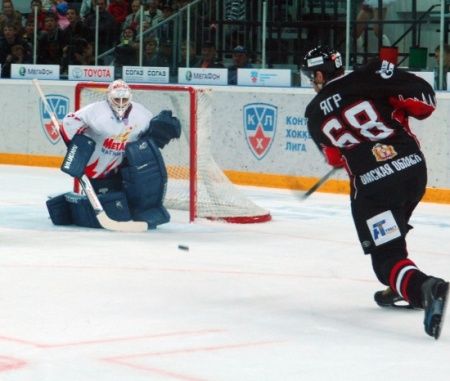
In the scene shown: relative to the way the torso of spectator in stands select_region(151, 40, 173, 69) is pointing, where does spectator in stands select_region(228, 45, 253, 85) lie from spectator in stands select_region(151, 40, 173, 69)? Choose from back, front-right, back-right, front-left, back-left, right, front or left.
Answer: front-left

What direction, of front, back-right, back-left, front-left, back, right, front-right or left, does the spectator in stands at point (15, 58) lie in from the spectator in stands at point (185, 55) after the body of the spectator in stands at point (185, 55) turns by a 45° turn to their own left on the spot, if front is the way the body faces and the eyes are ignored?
back

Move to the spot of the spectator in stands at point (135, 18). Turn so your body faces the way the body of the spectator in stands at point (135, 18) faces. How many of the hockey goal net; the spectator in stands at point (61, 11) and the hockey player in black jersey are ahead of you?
2

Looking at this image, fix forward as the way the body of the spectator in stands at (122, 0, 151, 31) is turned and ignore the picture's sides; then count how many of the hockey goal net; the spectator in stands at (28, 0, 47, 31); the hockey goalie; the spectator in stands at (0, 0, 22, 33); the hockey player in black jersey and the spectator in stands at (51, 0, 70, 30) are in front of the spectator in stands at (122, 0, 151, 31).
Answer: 3

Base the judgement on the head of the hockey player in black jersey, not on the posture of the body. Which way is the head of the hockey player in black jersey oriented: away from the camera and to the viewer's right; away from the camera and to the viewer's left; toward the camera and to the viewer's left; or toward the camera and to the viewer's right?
away from the camera and to the viewer's left

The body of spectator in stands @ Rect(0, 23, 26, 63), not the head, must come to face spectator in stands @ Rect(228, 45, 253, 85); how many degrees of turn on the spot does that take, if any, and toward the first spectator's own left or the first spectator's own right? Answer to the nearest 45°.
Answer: approximately 45° to the first spectator's own left

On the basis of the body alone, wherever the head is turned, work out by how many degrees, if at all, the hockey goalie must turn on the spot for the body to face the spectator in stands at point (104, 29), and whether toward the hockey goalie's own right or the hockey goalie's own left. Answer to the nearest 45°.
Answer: approximately 180°

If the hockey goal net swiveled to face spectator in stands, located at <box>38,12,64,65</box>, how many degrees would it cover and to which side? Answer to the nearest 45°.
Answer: approximately 135° to its right

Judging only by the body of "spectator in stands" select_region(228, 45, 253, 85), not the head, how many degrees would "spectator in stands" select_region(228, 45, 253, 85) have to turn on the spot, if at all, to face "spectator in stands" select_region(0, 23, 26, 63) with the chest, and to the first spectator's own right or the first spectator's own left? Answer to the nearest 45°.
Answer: approximately 135° to the first spectator's own right
